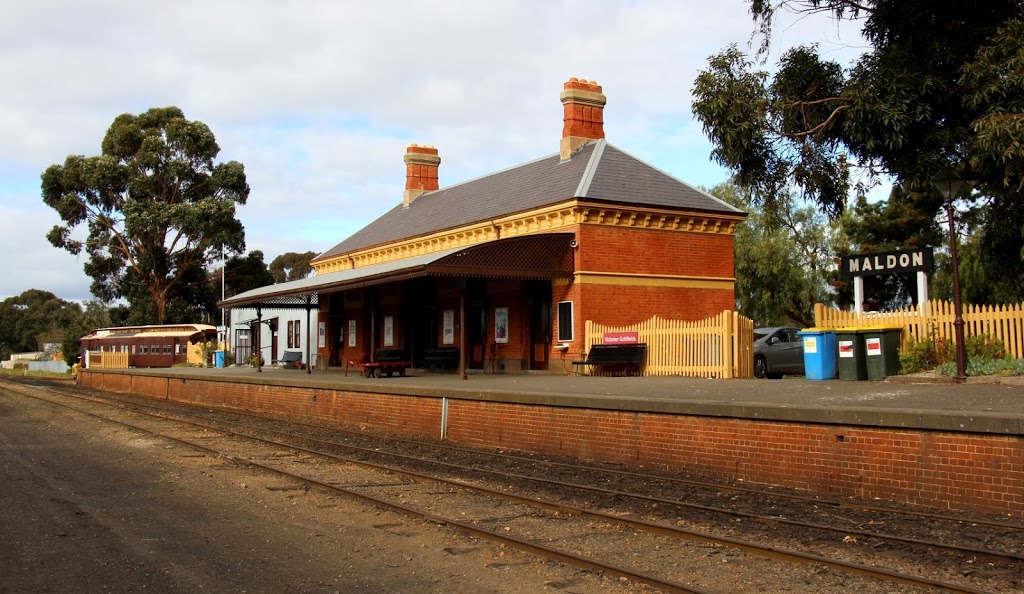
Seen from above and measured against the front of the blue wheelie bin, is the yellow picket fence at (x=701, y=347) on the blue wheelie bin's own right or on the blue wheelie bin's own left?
on the blue wheelie bin's own right

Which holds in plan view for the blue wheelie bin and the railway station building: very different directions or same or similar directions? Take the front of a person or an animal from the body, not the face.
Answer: same or similar directions

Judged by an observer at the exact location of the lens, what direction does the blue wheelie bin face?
facing the viewer and to the left of the viewer

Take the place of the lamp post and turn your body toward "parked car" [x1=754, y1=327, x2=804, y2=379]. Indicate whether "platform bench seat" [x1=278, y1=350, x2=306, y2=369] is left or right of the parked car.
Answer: left

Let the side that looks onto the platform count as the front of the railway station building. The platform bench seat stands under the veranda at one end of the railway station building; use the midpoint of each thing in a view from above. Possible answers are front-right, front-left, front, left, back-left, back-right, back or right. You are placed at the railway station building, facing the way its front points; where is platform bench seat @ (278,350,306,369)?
right

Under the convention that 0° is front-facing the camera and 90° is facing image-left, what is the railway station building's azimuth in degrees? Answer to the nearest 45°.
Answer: approximately 45°

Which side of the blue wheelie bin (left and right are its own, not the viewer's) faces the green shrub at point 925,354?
left

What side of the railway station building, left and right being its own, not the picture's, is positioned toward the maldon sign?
left

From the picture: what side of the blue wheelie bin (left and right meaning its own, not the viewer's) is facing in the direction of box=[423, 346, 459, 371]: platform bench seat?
right

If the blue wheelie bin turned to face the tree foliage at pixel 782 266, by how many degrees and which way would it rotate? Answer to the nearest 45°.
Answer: approximately 135° to its right

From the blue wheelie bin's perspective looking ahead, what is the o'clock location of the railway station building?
The railway station building is roughly at 3 o'clock from the blue wheelie bin.

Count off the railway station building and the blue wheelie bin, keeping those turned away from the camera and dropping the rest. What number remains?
0

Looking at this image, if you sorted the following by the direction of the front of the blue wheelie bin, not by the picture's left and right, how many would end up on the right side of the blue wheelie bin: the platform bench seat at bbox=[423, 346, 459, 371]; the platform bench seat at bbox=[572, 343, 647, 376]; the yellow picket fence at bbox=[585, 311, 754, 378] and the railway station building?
4
